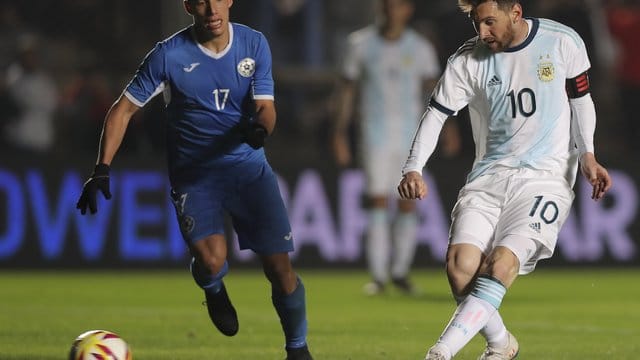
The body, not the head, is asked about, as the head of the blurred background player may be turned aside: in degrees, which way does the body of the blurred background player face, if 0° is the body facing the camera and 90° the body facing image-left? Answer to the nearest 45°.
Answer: approximately 0°

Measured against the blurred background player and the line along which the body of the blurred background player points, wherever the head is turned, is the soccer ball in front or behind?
in front
